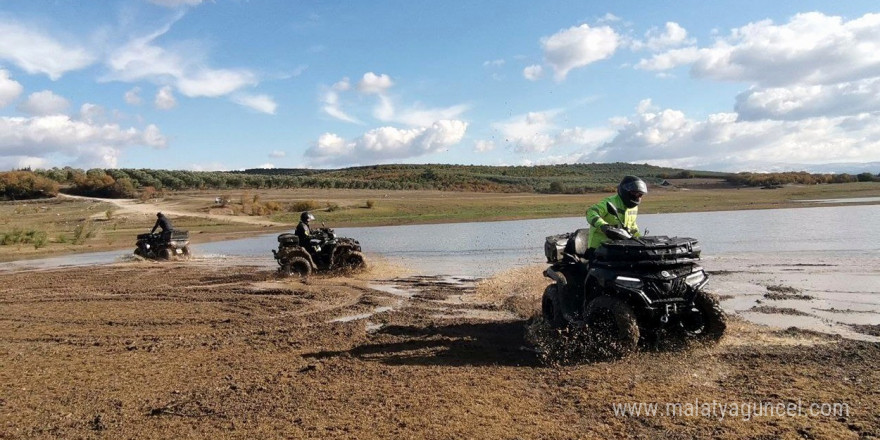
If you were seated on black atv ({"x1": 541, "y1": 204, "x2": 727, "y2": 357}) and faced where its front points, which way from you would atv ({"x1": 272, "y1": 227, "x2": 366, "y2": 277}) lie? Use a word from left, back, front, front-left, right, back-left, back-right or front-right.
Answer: back

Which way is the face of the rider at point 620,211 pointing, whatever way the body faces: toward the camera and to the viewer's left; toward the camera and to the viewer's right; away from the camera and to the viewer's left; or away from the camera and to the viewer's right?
toward the camera and to the viewer's right

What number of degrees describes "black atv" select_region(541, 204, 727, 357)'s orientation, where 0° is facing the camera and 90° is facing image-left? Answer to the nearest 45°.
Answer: approximately 315°

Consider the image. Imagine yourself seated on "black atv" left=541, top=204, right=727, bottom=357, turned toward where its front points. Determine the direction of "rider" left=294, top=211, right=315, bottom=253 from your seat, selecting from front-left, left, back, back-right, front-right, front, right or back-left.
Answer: back

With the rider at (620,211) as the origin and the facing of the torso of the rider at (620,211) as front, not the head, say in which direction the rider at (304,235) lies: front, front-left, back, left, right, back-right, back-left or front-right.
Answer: back

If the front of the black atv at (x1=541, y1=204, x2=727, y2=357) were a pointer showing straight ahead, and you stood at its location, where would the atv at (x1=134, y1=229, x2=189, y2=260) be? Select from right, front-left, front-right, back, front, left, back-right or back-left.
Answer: back

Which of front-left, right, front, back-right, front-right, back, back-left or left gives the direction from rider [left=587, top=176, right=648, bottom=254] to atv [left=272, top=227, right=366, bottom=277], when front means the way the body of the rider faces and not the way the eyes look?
back

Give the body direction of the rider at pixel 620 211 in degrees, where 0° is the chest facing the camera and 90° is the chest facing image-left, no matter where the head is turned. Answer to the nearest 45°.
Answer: approximately 315°

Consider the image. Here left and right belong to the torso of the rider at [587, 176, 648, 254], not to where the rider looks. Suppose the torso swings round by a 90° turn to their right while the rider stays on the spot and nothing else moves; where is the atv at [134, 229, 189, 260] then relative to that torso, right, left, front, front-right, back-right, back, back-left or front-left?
right
